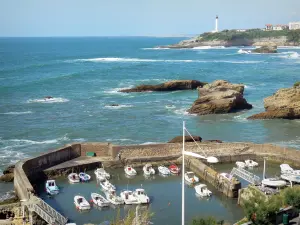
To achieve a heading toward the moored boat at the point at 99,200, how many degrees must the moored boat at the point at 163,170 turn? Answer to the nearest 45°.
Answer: approximately 90° to its right

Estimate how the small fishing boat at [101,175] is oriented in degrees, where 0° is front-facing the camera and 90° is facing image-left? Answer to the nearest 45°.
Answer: approximately 315°
